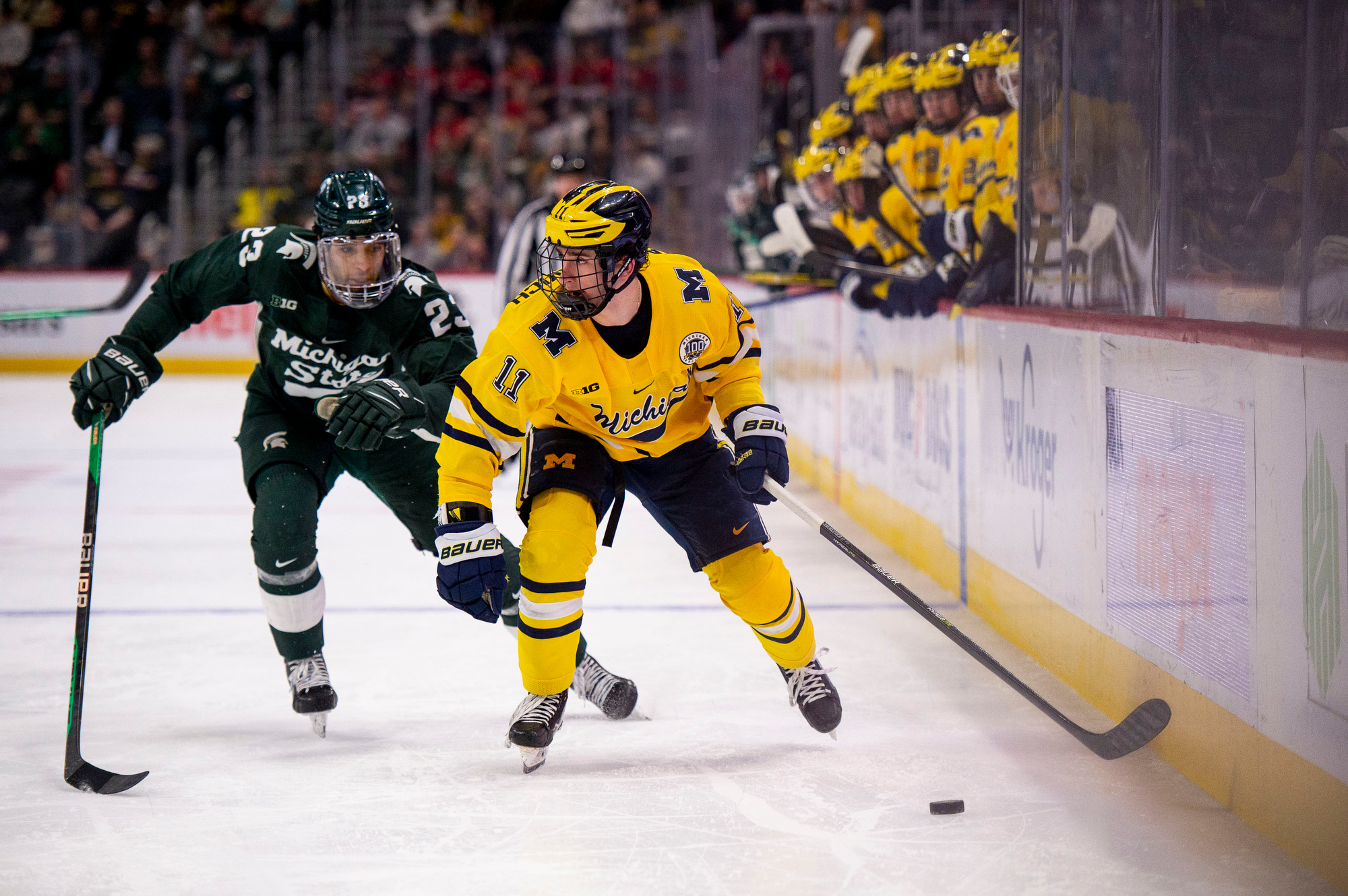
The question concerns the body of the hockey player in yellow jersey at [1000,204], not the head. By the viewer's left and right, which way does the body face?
facing the viewer and to the left of the viewer

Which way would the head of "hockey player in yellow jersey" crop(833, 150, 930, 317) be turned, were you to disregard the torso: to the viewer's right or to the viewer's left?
to the viewer's left

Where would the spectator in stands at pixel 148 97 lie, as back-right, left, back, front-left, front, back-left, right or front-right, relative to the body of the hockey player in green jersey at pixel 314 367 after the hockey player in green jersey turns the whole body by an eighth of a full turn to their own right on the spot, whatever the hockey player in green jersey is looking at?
back-right

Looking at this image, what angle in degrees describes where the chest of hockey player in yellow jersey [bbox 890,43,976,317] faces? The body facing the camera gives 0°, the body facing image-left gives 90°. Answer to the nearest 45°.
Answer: approximately 45°

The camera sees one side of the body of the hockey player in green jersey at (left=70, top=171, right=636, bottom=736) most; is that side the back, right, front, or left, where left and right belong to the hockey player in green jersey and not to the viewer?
front

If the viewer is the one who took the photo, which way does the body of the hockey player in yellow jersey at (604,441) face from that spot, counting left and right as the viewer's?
facing the viewer

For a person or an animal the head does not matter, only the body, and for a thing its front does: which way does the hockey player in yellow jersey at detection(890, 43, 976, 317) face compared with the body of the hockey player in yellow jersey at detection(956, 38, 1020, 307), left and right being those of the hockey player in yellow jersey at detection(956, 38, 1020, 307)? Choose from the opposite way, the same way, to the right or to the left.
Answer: the same way

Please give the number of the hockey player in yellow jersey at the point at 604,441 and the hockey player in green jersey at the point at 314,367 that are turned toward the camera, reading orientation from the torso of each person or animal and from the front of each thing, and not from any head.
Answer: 2

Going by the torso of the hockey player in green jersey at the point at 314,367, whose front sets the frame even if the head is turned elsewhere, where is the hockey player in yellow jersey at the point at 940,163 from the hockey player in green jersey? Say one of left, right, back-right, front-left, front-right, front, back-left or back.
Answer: back-left

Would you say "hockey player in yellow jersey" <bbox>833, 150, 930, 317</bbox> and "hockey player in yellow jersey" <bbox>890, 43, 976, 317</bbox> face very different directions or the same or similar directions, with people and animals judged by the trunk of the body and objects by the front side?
same or similar directions

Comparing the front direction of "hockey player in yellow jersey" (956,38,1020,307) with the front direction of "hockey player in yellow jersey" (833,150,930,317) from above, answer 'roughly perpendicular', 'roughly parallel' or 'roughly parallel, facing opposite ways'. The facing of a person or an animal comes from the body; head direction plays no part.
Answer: roughly parallel
